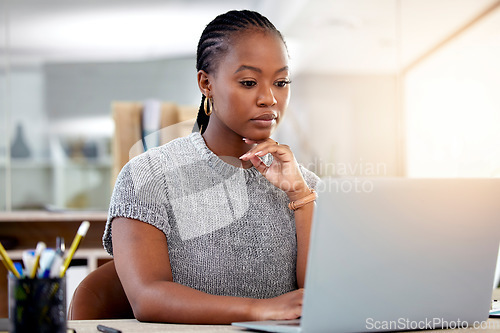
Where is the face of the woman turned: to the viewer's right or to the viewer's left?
to the viewer's right

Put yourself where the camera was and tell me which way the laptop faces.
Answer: facing away from the viewer and to the left of the viewer

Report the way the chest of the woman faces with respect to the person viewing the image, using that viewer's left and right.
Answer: facing the viewer and to the right of the viewer

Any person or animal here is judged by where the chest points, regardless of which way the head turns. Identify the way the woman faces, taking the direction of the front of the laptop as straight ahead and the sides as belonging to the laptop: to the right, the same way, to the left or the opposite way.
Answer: the opposite way

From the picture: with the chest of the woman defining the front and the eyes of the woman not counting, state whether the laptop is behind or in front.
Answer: in front

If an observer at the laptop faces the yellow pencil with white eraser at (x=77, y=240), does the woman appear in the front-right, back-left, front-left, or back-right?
front-right
